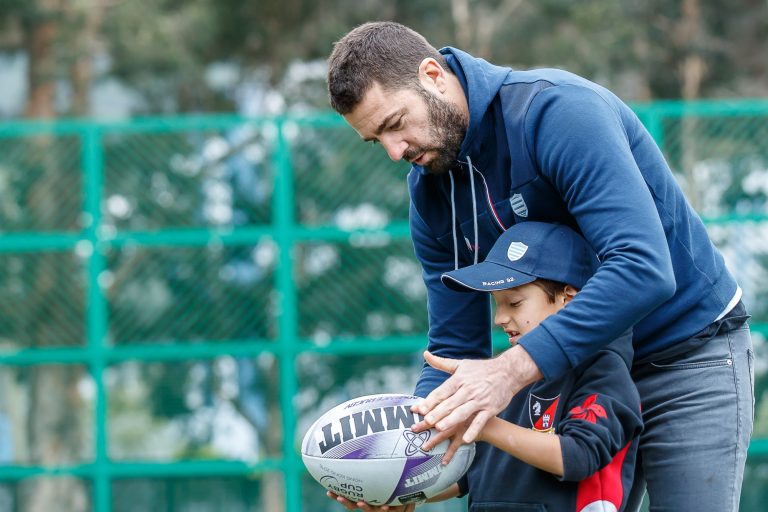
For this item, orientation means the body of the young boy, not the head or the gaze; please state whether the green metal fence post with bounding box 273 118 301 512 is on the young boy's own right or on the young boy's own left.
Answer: on the young boy's own right

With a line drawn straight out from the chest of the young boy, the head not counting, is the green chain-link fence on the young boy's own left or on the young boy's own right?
on the young boy's own right

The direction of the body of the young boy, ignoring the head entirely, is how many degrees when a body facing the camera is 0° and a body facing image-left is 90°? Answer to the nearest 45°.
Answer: approximately 45°

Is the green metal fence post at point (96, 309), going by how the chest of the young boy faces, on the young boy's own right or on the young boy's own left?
on the young boy's own right
